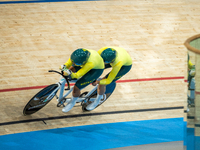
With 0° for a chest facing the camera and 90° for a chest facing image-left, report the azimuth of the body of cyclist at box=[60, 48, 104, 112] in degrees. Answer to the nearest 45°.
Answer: approximately 45°

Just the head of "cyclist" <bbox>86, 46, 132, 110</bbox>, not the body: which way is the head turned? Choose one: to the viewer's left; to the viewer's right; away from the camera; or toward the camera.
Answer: to the viewer's left
